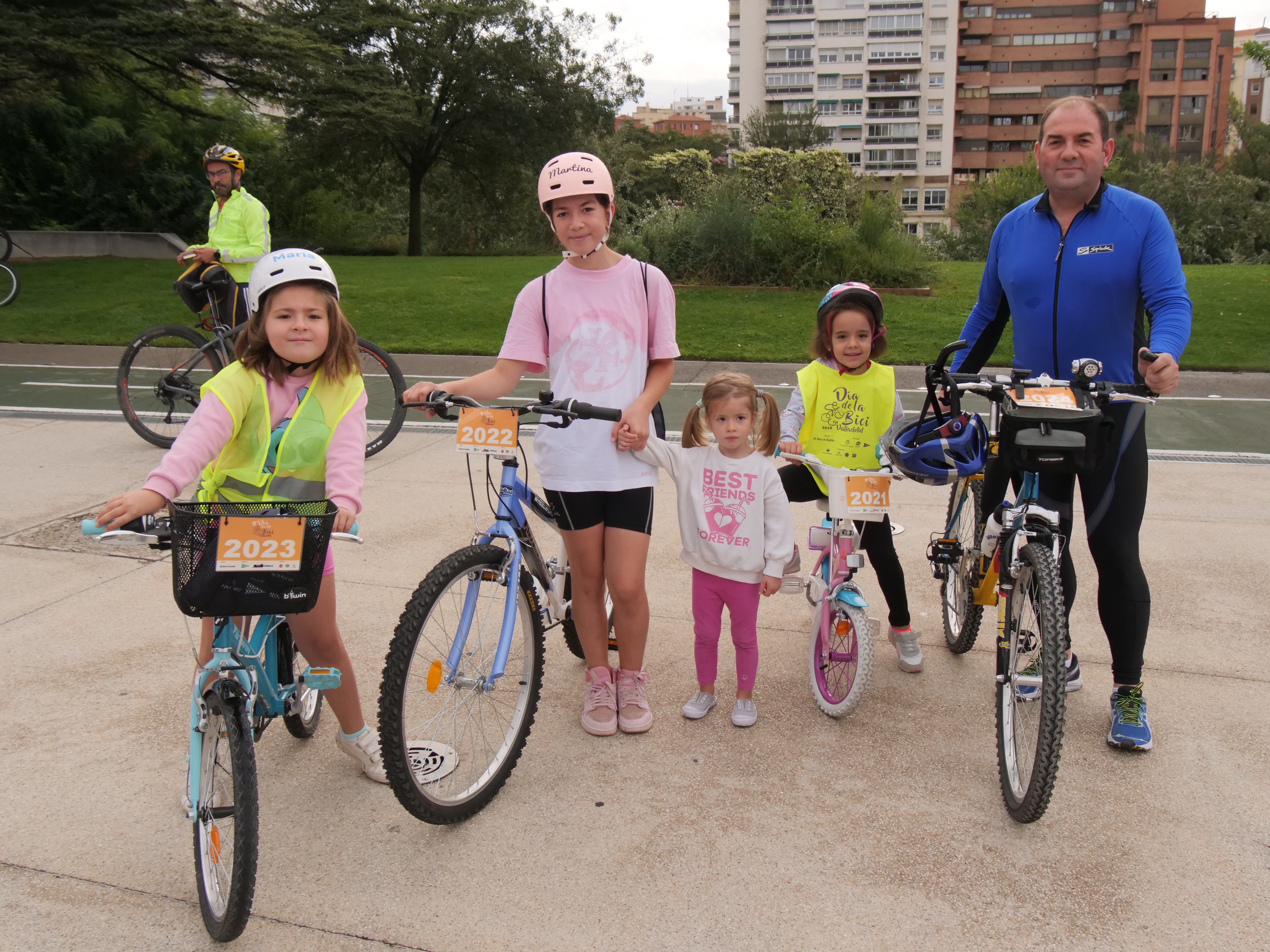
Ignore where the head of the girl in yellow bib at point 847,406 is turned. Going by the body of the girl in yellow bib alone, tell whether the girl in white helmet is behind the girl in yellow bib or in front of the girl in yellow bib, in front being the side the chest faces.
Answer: in front

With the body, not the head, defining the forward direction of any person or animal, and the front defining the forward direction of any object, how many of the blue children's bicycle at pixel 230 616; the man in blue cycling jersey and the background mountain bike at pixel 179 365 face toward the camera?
2

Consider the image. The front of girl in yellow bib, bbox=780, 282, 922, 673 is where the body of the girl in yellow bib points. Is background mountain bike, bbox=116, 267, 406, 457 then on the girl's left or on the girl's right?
on the girl's right

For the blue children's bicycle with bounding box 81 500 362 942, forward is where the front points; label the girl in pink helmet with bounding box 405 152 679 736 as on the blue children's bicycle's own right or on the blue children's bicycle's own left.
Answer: on the blue children's bicycle's own left

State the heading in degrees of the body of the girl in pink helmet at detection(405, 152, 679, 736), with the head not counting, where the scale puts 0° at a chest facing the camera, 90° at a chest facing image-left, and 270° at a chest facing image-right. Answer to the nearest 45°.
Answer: approximately 0°

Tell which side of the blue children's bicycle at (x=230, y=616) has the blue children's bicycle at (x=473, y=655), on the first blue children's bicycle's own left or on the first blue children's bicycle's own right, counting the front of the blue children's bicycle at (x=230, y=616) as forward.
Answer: on the first blue children's bicycle's own left

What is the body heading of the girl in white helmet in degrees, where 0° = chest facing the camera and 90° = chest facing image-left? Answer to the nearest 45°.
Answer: approximately 0°

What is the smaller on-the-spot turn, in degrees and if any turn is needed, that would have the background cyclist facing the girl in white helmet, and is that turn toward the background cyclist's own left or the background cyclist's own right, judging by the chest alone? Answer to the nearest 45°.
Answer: approximately 45° to the background cyclist's own left

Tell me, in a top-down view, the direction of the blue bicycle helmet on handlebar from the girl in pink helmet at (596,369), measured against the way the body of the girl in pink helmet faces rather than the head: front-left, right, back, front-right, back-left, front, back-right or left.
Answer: left

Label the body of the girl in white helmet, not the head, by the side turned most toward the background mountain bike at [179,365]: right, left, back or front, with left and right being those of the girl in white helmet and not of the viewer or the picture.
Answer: back

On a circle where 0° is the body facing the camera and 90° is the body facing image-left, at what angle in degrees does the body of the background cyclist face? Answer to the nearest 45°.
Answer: approximately 45°

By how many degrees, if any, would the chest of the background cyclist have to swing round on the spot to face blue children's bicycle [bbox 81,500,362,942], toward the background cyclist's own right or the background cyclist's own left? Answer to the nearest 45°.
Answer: approximately 45° to the background cyclist's own left
